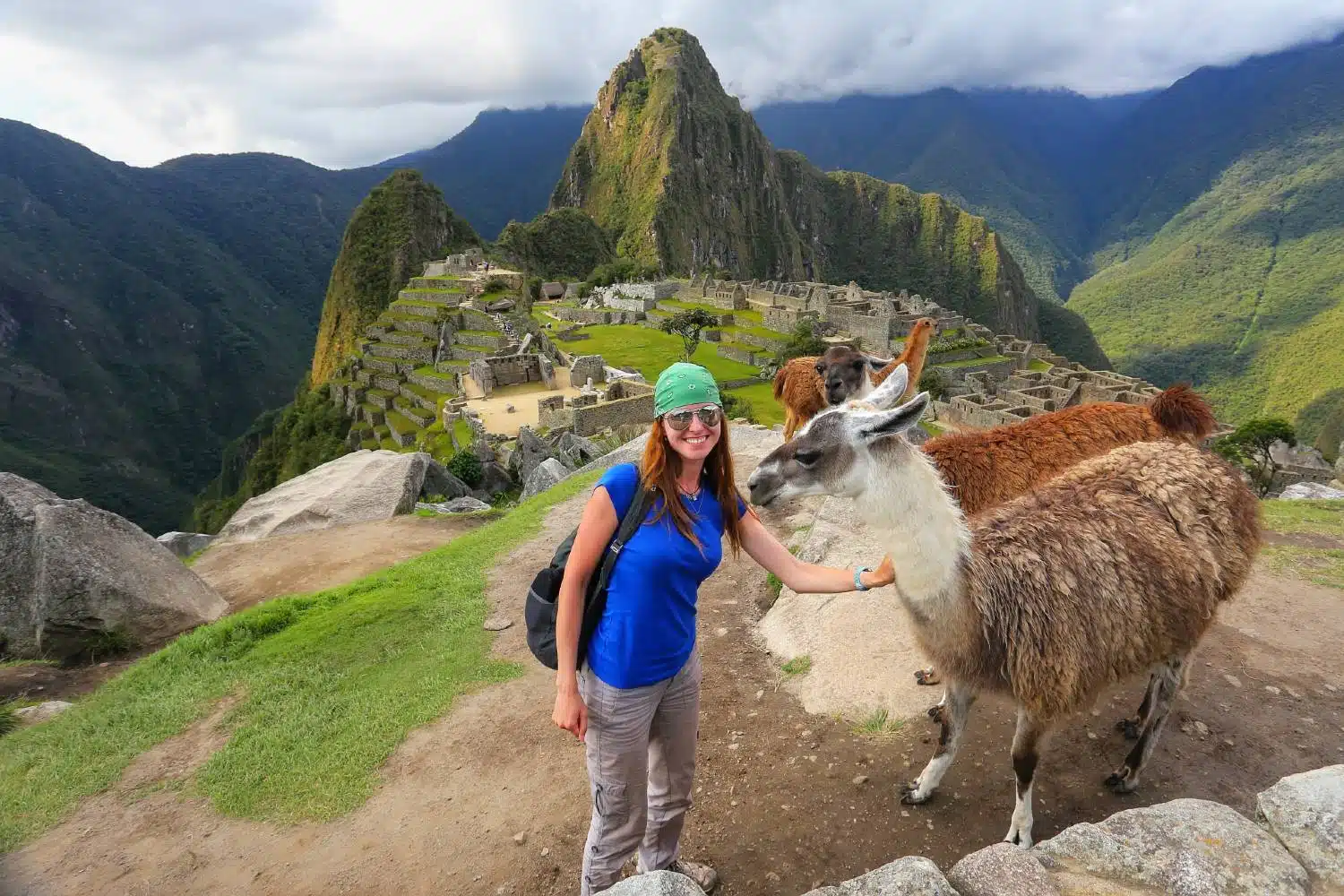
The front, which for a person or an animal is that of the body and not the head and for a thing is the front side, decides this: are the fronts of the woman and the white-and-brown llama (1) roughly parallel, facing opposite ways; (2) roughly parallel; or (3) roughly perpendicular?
roughly perpendicular

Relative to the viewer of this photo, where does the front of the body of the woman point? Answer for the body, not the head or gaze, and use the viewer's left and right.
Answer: facing the viewer and to the right of the viewer

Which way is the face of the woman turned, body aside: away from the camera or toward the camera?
toward the camera

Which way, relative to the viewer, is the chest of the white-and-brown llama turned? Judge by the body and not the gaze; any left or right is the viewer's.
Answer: facing the viewer and to the left of the viewer

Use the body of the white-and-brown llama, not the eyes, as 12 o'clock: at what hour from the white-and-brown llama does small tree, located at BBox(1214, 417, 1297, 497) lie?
The small tree is roughly at 5 o'clock from the white-and-brown llama.

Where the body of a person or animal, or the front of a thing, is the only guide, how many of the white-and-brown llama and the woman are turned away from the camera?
0

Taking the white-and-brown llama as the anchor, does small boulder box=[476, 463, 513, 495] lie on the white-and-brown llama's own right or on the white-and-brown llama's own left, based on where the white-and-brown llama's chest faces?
on the white-and-brown llama's own right

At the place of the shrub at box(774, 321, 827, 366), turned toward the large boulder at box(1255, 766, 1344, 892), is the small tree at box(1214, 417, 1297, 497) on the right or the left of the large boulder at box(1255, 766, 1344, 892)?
left

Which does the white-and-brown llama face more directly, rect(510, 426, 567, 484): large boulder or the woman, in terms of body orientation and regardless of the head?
the woman

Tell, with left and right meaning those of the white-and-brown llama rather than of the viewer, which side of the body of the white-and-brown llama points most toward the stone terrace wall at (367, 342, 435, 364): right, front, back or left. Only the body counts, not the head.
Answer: right

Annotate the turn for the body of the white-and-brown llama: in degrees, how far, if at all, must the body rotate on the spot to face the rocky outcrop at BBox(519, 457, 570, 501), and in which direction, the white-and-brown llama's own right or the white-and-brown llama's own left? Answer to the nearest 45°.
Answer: approximately 90° to the white-and-brown llama's own right
